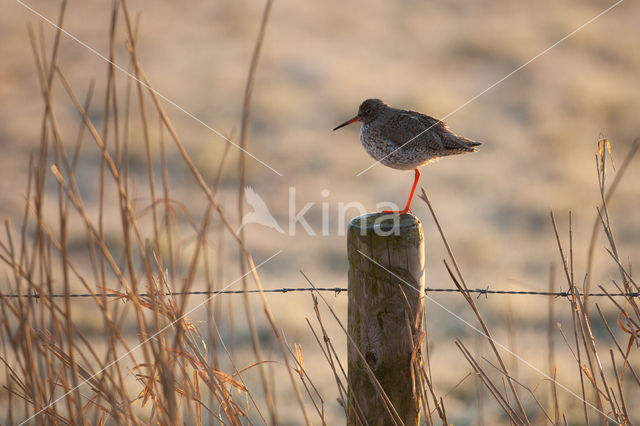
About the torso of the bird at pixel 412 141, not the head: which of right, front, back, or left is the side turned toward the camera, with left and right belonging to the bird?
left
